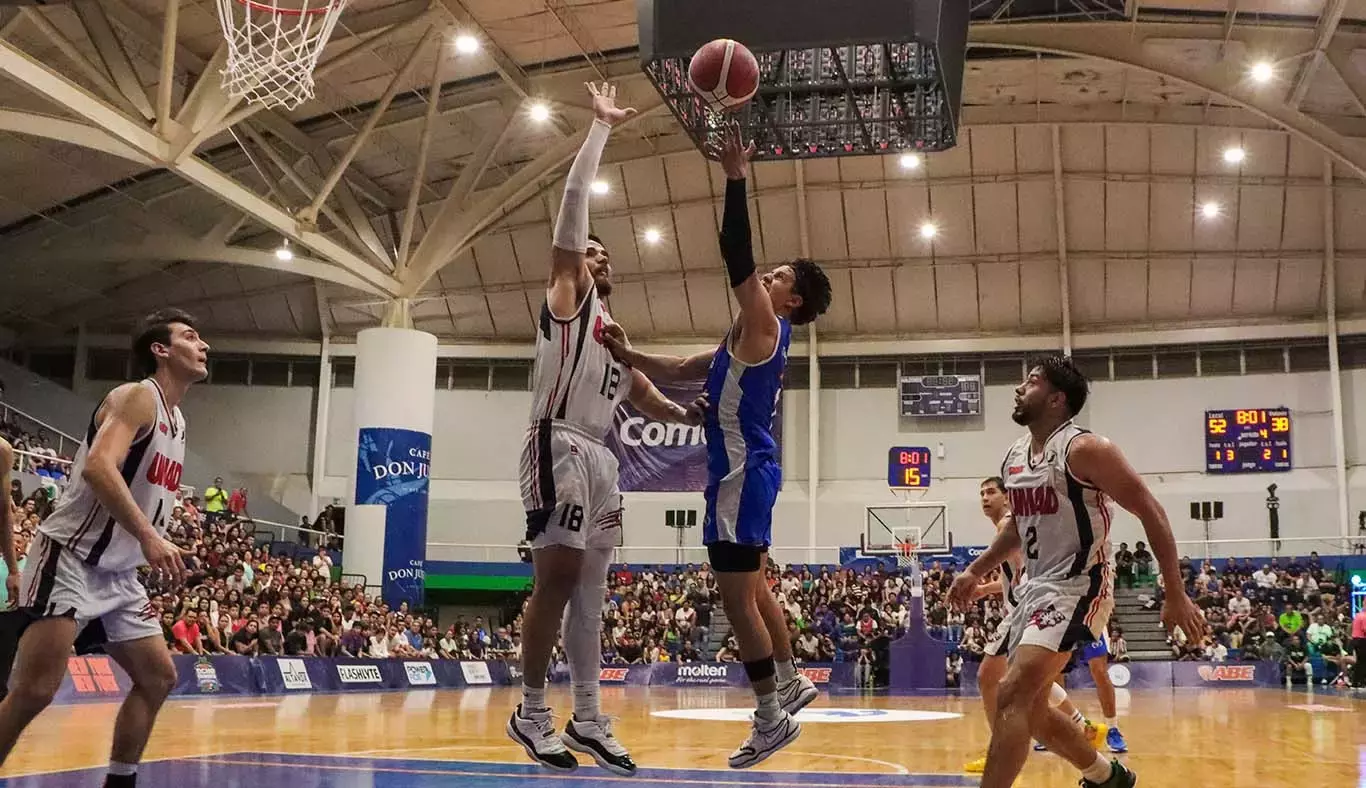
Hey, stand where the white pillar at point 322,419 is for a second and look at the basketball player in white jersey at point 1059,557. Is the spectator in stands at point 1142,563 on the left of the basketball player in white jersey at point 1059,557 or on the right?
left

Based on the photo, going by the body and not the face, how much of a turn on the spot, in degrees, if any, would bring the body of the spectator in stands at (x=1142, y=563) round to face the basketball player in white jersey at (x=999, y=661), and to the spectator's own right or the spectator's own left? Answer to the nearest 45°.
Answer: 0° — they already face them

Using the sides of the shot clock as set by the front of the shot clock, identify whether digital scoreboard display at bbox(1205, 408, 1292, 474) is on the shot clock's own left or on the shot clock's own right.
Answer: on the shot clock's own left

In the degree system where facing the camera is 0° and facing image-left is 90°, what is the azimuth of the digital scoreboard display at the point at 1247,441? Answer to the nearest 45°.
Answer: approximately 0°

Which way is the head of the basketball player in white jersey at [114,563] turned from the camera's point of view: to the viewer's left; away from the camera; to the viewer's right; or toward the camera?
to the viewer's right

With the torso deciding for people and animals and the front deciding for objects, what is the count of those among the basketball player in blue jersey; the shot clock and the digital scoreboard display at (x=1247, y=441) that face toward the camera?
2

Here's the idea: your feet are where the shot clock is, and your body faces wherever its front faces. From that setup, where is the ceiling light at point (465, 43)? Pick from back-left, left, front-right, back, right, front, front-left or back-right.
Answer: front-right

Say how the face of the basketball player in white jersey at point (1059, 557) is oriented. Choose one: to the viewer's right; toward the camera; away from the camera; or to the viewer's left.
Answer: to the viewer's left

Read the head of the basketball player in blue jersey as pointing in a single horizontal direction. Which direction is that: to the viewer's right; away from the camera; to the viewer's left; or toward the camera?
to the viewer's left

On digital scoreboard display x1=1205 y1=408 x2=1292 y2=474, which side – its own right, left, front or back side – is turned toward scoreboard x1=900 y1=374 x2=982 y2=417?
right

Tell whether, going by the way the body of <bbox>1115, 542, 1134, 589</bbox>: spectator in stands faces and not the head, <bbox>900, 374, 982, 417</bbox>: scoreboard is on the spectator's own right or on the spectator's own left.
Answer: on the spectator's own right

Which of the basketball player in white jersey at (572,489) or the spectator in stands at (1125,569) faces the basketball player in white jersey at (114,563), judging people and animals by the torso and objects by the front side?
the spectator in stands

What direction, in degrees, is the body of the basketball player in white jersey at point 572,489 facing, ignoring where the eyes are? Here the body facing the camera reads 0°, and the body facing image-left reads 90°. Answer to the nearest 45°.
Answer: approximately 315°

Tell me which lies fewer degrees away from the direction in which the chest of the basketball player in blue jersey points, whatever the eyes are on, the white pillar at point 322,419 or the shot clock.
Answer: the white pillar

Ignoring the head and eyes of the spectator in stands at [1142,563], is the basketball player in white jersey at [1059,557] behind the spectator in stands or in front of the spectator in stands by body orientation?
in front
